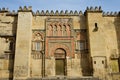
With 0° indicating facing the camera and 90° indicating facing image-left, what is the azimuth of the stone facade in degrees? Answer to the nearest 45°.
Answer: approximately 0°
